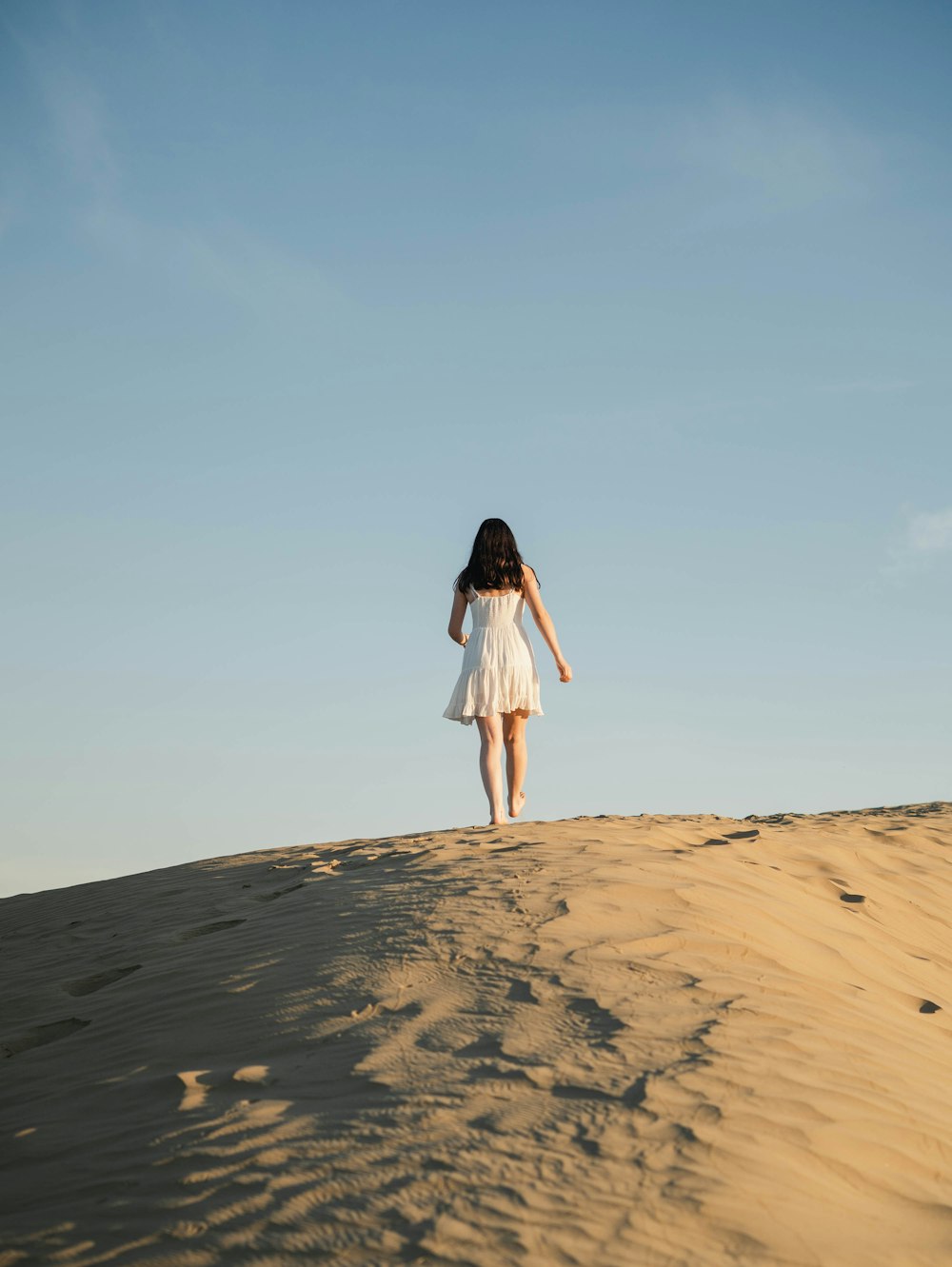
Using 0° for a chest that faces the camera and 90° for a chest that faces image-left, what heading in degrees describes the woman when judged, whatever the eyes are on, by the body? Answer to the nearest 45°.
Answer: approximately 180°

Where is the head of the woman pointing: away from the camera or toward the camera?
away from the camera
